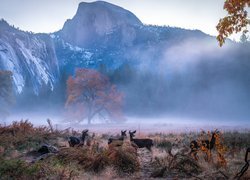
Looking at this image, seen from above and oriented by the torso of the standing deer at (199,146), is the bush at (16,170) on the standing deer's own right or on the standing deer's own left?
on the standing deer's own right
